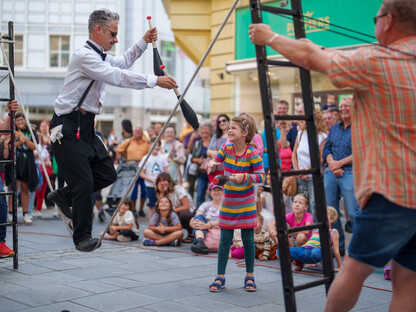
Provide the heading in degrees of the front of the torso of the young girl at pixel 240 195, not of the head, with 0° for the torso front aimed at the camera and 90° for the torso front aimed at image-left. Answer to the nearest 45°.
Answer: approximately 45°

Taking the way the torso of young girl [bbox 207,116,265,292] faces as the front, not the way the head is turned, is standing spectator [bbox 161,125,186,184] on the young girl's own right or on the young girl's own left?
on the young girl's own right

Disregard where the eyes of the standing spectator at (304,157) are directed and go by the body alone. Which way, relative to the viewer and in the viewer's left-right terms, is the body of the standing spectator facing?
facing the viewer

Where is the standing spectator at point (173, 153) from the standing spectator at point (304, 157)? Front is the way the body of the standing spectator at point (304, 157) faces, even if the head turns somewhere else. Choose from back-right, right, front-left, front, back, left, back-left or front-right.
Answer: back-right

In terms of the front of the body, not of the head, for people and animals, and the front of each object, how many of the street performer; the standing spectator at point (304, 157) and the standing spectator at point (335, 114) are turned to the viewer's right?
1

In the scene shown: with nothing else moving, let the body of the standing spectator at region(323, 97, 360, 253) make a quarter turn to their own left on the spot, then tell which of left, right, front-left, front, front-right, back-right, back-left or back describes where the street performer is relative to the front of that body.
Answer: right

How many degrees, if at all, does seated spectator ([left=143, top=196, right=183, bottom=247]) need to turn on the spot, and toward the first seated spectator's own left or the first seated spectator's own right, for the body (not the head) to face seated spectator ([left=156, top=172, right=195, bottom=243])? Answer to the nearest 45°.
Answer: approximately 180°

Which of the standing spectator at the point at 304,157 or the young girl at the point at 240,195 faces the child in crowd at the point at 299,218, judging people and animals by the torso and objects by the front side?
the standing spectator

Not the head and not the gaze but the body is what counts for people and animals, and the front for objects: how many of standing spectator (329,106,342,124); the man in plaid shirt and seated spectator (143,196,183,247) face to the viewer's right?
0

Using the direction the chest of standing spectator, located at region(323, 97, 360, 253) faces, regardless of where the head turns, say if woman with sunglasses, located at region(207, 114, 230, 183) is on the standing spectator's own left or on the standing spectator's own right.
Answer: on the standing spectator's own right

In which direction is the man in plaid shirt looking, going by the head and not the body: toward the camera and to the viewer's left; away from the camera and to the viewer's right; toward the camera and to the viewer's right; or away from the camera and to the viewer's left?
away from the camera and to the viewer's left

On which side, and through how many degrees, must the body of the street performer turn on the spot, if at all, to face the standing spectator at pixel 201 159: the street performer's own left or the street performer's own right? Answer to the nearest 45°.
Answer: approximately 90° to the street performer's own left

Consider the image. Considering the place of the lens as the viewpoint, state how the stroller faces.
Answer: facing the viewer and to the left of the viewer

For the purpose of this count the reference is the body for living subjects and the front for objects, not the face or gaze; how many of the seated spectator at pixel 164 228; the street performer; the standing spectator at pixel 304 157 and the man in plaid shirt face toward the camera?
2

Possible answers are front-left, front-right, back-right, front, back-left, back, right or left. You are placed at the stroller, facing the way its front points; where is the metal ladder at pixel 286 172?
front-left

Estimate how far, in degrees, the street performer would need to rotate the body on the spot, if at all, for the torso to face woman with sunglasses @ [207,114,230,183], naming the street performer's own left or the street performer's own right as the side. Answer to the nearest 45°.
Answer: approximately 45° to the street performer's own left
